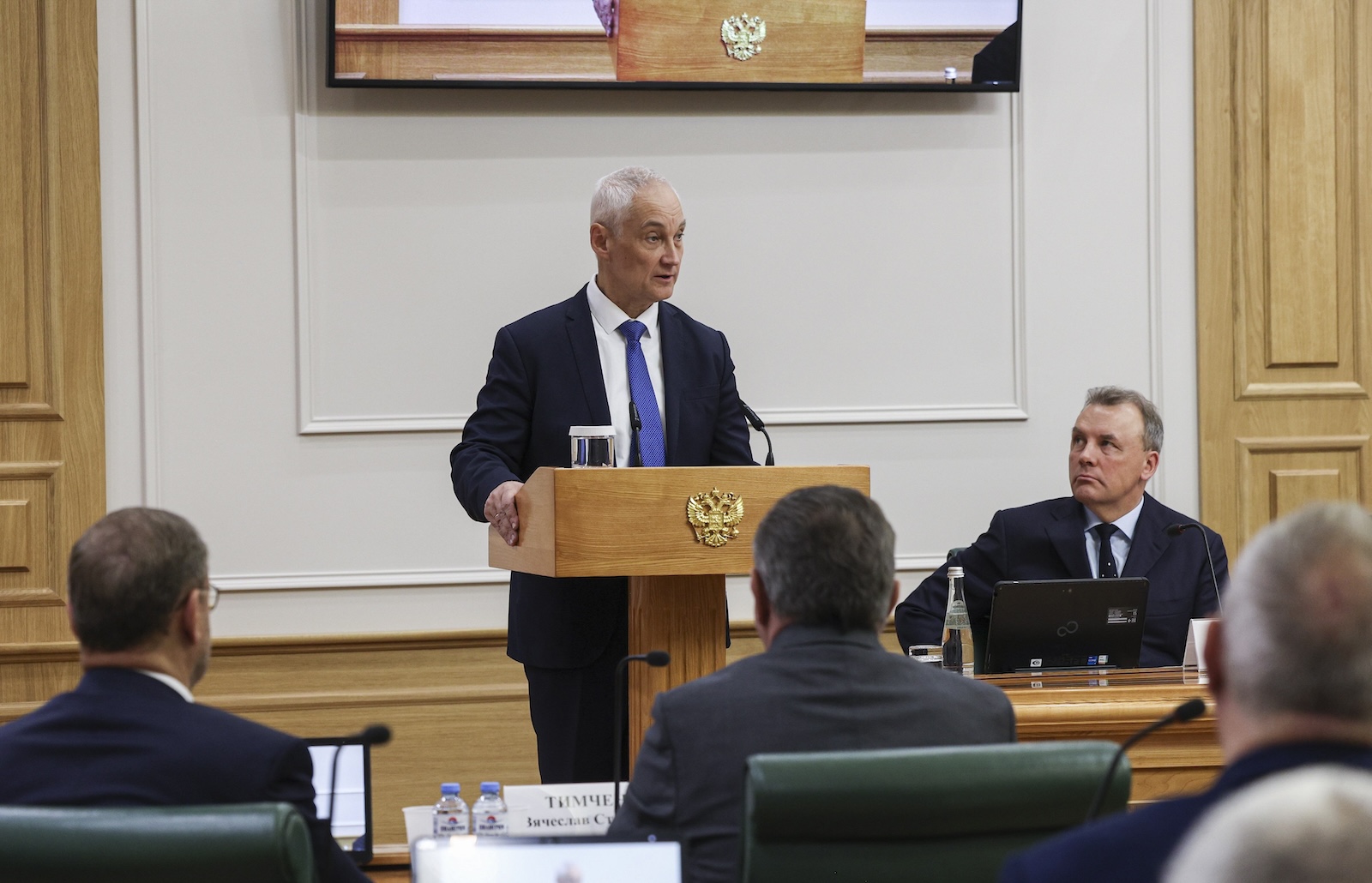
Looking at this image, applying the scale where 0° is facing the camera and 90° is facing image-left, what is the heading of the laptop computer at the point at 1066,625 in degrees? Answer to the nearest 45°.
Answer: approximately 180°

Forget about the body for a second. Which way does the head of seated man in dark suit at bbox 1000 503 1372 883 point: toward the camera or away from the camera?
away from the camera

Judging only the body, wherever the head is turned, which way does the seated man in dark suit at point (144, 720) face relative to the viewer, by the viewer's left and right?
facing away from the viewer and to the right of the viewer

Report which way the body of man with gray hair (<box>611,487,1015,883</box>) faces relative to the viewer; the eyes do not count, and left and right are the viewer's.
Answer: facing away from the viewer

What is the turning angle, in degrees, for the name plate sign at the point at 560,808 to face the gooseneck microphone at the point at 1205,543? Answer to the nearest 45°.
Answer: approximately 135° to its left

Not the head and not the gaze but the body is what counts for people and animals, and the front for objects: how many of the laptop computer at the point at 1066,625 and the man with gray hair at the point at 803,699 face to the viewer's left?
0

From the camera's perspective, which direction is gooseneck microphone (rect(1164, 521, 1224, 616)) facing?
to the viewer's left

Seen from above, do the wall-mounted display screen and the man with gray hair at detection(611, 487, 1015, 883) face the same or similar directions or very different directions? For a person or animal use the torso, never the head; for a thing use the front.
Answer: very different directions

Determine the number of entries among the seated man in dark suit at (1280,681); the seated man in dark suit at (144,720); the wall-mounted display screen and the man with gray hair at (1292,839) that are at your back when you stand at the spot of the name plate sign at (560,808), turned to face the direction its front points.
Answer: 1

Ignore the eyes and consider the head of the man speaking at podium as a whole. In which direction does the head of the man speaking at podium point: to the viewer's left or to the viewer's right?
to the viewer's right
